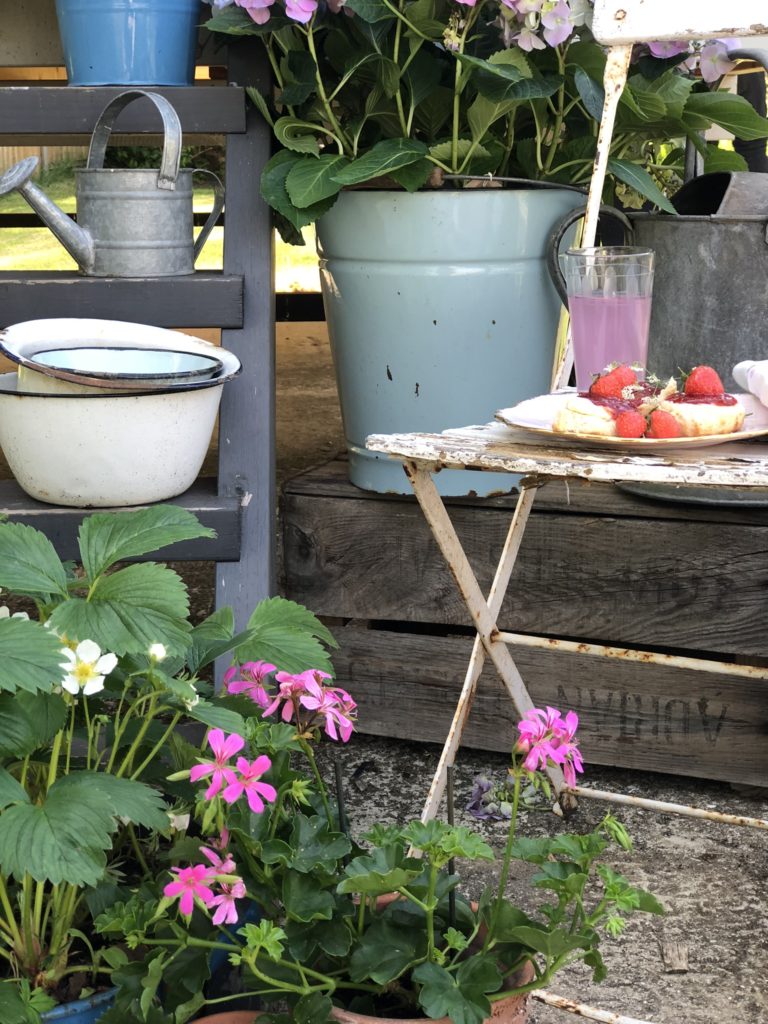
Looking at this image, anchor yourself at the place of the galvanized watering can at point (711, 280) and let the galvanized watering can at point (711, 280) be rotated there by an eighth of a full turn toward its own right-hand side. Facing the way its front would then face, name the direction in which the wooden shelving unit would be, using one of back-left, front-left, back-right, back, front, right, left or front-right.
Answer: back-right

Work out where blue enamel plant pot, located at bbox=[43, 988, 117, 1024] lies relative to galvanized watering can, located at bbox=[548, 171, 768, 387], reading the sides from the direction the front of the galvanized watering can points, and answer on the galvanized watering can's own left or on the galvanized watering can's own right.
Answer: on the galvanized watering can's own right

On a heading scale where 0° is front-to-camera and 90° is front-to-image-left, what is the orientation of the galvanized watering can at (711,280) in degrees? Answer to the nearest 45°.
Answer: approximately 270°

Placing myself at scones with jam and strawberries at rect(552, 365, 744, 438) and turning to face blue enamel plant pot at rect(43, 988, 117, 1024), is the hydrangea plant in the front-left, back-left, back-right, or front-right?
back-right

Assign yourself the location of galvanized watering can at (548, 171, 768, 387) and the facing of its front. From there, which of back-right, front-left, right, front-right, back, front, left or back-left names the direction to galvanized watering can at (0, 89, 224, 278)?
back
